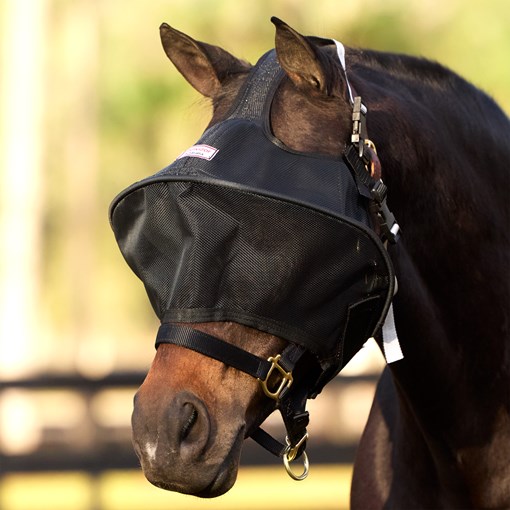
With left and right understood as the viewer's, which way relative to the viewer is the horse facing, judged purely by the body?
facing the viewer and to the left of the viewer
